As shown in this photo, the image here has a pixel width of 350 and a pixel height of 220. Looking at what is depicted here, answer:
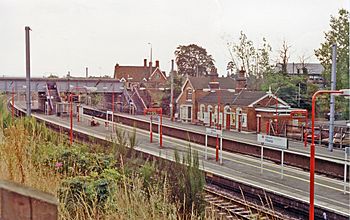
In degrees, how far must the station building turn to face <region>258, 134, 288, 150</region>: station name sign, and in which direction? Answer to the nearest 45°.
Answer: approximately 45° to its left

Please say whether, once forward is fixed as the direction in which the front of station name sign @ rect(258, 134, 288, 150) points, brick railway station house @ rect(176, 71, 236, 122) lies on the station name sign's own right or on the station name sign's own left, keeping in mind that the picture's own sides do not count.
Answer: on the station name sign's own right

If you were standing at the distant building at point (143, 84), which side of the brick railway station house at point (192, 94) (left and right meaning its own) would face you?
right

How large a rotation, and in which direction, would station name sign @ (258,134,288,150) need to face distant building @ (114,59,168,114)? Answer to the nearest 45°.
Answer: approximately 90° to its right

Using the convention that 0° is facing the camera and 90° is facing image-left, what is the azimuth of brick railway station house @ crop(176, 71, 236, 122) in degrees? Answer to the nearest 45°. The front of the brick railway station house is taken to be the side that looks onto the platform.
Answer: approximately 45°

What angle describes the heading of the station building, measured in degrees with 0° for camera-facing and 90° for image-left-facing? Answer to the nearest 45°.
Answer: approximately 45°

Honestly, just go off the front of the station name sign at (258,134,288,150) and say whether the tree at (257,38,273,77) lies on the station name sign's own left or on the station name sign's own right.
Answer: on the station name sign's own right

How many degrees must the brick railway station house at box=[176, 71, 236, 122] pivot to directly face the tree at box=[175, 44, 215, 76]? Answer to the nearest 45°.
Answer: approximately 135° to its right
